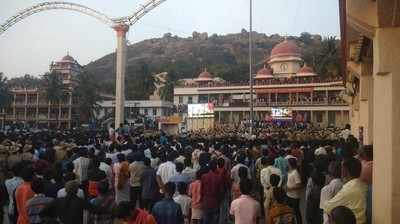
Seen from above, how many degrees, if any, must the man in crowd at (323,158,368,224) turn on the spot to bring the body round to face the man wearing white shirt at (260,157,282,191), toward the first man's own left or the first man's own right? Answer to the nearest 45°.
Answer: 0° — they already face them

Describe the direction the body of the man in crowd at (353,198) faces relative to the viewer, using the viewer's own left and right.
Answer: facing away from the viewer and to the left of the viewer

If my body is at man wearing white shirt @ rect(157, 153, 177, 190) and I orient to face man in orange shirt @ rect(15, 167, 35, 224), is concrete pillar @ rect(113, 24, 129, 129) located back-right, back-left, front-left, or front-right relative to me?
back-right

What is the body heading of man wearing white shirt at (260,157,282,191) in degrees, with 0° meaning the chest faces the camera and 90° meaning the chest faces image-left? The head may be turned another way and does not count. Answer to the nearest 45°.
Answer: approximately 180°

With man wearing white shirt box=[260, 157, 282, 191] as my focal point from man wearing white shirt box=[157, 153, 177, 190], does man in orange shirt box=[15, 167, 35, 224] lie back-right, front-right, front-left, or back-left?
back-right

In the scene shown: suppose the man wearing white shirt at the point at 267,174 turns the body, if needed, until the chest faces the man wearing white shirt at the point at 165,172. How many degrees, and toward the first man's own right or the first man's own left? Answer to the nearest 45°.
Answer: approximately 90° to the first man's own left

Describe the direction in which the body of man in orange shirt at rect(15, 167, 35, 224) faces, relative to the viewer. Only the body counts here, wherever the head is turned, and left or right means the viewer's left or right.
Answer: facing away from the viewer and to the right of the viewer

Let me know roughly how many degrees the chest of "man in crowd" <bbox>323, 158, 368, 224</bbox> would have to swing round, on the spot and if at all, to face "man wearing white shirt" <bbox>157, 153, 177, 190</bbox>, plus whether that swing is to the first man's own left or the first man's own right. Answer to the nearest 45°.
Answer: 0° — they already face them
